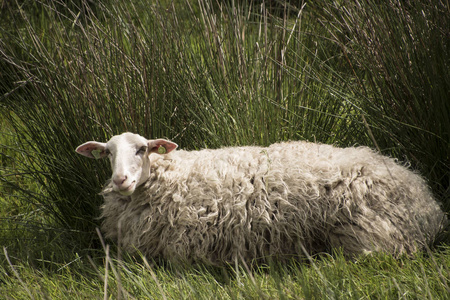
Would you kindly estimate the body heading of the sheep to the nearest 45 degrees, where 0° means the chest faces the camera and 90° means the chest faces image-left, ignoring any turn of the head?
approximately 90°
